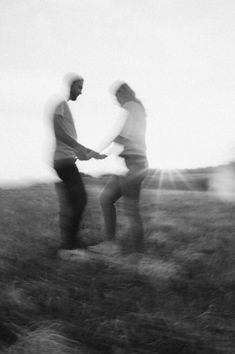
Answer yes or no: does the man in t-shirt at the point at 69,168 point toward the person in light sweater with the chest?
yes

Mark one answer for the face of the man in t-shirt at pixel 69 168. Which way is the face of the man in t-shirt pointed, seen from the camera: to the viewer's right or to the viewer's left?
to the viewer's right

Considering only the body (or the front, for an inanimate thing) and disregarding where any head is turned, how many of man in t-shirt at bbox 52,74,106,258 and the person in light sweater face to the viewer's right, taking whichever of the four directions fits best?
1

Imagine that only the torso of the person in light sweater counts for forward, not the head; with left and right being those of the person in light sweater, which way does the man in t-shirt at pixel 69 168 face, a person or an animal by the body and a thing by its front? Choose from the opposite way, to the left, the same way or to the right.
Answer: the opposite way

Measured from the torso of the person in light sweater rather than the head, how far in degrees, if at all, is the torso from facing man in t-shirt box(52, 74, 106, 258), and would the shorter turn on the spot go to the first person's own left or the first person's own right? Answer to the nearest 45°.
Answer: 0° — they already face them

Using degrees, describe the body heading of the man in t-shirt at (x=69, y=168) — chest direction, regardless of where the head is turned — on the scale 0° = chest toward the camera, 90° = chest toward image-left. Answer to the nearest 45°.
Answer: approximately 270°

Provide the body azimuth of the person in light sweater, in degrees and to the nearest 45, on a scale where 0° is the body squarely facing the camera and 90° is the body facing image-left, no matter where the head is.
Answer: approximately 90°
